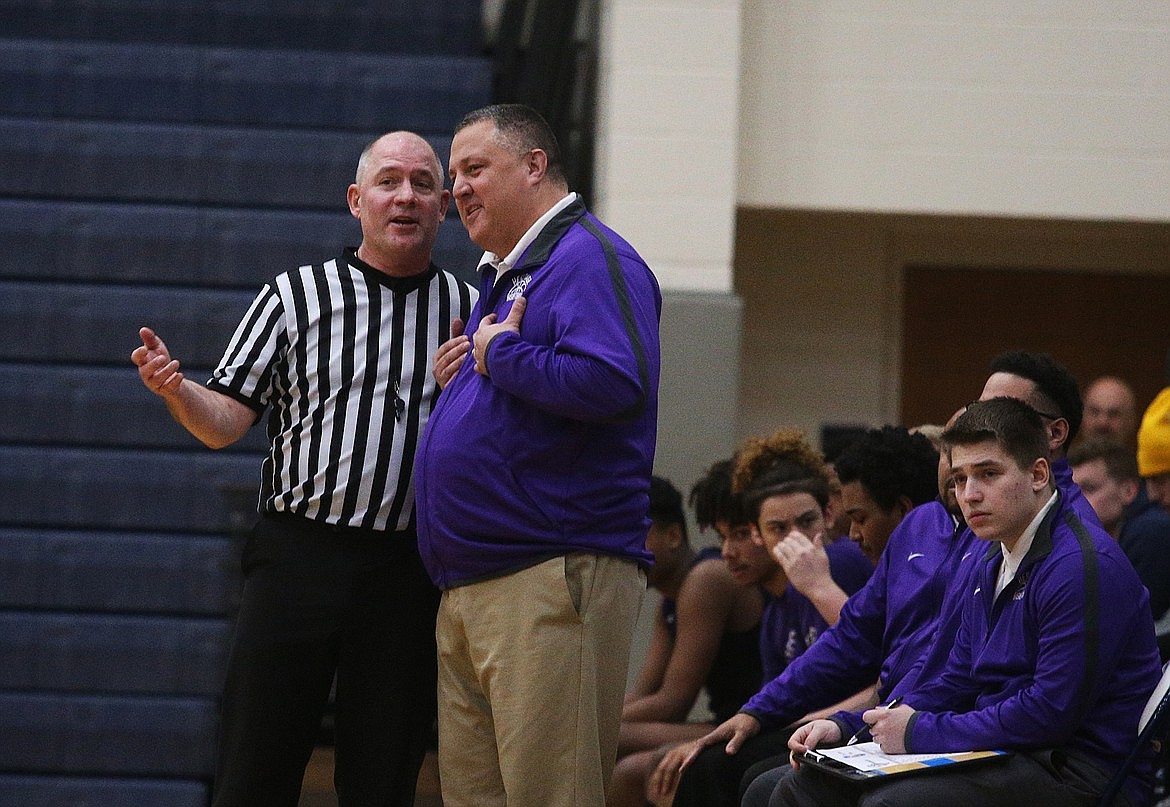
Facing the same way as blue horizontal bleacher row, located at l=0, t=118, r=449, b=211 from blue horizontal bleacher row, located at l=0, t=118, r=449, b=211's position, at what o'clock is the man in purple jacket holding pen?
The man in purple jacket holding pen is roughly at 11 o'clock from the blue horizontal bleacher row.

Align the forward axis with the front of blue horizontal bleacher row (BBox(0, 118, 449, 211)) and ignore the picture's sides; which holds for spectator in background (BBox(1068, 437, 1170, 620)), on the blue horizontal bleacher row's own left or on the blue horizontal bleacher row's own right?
on the blue horizontal bleacher row's own left

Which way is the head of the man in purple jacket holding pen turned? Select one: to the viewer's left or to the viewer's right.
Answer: to the viewer's left
